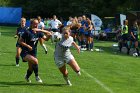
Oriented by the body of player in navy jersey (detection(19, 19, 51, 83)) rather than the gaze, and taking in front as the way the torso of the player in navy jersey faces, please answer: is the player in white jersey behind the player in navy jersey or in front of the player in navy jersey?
in front
